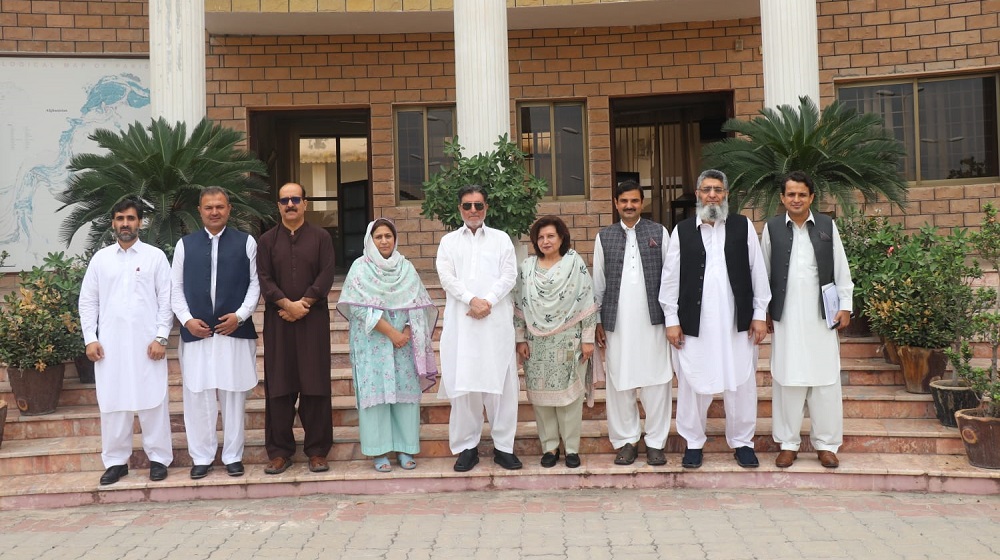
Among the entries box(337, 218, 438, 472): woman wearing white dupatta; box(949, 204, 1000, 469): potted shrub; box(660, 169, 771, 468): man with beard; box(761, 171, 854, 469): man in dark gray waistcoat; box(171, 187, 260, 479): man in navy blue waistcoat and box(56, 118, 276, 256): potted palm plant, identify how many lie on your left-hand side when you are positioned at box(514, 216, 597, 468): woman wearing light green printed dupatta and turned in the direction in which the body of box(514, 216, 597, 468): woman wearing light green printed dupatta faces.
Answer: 3

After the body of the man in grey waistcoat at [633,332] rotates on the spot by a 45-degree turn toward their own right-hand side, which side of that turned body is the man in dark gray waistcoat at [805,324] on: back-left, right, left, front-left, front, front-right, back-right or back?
back-left

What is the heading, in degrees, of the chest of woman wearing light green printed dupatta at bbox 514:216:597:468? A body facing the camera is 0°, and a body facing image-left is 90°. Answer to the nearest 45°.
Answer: approximately 0°

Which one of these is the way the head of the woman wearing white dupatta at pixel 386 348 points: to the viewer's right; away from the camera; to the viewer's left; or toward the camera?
toward the camera

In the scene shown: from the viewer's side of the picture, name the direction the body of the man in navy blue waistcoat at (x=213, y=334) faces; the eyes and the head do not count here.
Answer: toward the camera

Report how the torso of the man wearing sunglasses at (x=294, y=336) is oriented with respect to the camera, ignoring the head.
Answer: toward the camera

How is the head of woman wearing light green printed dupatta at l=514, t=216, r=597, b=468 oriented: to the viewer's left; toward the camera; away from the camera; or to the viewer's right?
toward the camera

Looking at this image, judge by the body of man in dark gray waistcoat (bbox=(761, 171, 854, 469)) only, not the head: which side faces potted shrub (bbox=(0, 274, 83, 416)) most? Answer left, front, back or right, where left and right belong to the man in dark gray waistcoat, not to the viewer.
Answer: right

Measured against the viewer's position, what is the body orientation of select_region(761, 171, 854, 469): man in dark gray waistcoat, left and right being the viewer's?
facing the viewer

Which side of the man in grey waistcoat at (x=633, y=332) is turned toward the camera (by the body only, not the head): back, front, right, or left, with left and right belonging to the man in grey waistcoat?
front

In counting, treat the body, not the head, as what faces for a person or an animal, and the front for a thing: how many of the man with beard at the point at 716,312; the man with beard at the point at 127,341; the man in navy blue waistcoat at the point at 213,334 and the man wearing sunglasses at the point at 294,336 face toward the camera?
4

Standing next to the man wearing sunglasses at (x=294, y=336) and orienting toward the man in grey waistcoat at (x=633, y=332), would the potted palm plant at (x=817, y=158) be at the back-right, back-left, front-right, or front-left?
front-left

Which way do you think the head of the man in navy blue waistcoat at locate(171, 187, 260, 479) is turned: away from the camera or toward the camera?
toward the camera

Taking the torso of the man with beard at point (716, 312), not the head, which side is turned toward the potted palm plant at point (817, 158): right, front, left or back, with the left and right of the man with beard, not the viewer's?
back

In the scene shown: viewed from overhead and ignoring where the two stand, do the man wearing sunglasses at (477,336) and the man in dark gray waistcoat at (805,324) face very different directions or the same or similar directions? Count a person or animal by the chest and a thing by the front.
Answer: same or similar directions

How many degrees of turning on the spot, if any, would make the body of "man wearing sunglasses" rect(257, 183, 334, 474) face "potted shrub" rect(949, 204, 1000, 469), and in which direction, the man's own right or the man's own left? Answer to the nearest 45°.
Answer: approximately 90° to the man's own left

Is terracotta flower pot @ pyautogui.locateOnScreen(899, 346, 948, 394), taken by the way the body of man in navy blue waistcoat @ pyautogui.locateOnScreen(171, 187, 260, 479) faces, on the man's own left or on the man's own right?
on the man's own left

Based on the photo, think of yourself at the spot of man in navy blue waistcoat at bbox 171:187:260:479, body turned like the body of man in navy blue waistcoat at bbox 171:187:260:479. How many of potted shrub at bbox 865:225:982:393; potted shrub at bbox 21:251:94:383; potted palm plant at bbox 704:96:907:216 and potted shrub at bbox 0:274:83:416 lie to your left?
2

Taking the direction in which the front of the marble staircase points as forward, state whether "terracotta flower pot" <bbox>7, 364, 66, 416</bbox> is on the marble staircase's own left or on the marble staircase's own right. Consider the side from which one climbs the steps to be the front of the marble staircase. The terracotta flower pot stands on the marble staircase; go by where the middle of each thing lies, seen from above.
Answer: on the marble staircase's own right
